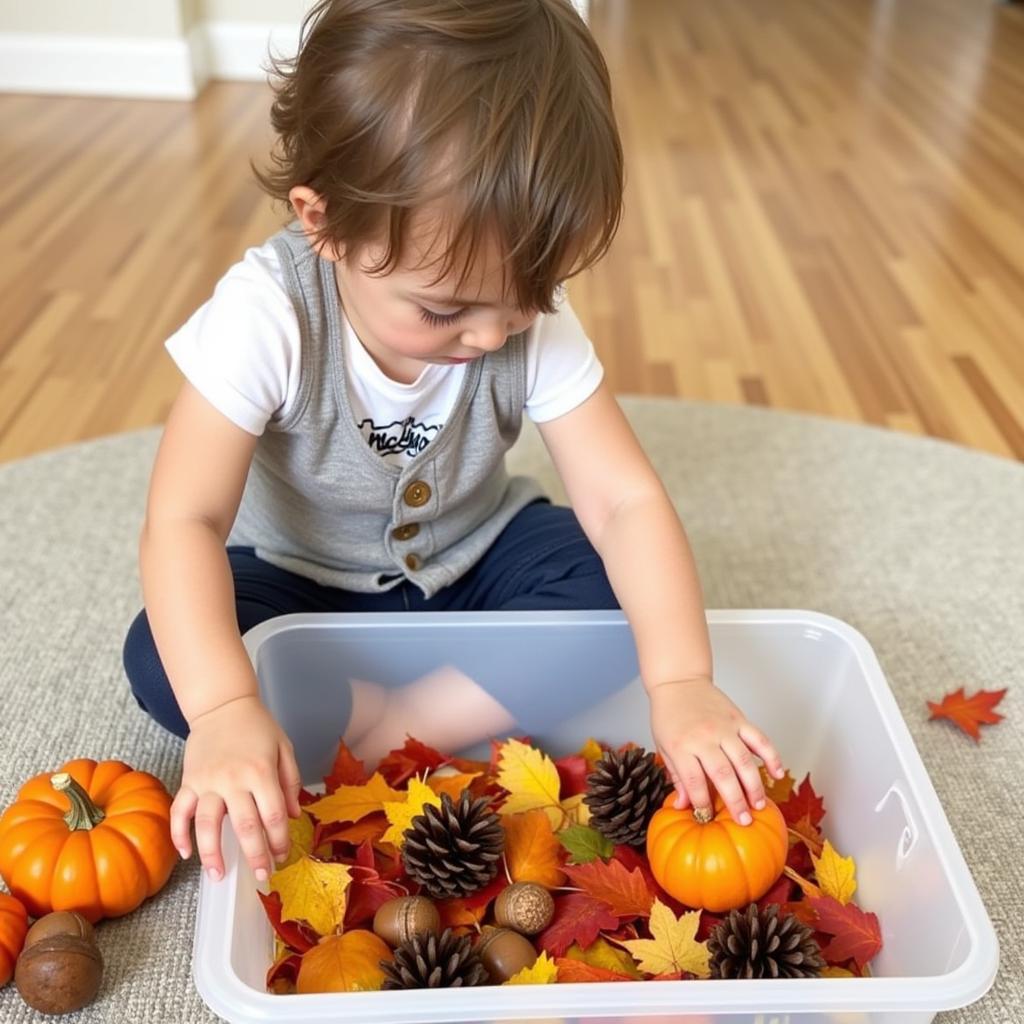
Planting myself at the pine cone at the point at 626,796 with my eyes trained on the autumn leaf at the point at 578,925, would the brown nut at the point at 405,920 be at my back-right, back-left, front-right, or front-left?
front-right

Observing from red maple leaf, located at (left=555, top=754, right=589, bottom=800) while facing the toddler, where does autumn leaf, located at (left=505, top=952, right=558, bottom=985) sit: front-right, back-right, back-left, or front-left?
back-left

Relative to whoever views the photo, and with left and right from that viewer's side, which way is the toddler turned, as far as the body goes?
facing the viewer
